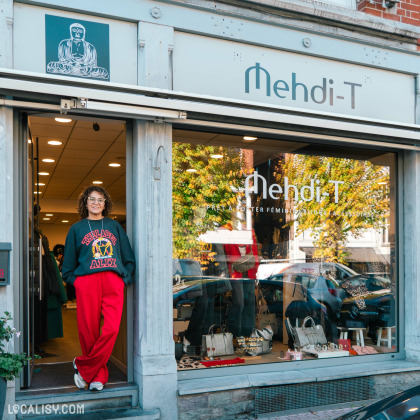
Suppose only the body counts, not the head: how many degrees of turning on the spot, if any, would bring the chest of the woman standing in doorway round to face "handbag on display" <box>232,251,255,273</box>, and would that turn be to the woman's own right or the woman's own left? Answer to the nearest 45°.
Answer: approximately 135° to the woman's own left

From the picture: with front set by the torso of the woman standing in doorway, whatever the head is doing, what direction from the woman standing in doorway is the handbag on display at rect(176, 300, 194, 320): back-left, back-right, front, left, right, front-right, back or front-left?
back-left

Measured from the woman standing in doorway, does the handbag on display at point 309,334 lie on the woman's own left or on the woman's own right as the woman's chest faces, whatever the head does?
on the woman's own left

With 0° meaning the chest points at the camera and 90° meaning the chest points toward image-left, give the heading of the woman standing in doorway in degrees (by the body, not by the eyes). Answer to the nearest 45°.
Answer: approximately 0°
